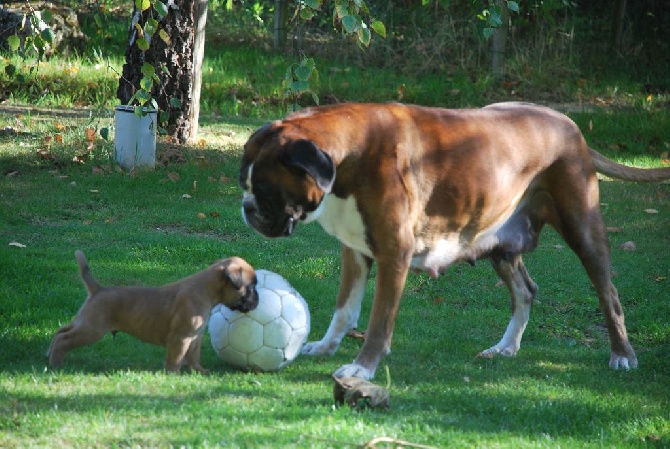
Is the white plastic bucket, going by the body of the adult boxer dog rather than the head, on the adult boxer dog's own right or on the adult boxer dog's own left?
on the adult boxer dog's own right

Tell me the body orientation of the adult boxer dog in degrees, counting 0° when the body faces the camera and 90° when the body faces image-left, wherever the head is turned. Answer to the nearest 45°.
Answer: approximately 90°

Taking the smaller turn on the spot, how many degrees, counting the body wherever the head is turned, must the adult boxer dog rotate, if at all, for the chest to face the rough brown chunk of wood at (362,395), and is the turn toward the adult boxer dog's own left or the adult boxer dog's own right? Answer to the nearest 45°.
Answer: approximately 90° to the adult boxer dog's own left

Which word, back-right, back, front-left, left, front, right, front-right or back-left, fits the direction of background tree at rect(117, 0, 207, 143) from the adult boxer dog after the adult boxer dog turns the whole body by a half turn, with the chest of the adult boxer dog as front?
back-left

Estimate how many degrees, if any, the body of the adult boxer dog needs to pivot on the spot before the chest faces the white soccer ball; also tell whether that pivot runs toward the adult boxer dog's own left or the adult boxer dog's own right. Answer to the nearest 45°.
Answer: approximately 45° to the adult boxer dog's own left

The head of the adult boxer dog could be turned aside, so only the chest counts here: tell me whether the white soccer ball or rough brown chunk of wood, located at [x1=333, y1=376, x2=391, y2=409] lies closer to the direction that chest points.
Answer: the white soccer ball
